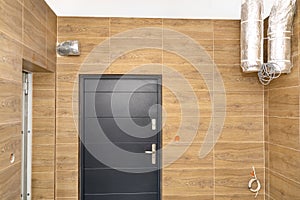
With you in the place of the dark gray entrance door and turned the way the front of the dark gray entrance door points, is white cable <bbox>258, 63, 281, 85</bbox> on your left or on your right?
on your left

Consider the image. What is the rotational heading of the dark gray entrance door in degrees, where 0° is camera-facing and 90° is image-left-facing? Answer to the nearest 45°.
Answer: approximately 0°

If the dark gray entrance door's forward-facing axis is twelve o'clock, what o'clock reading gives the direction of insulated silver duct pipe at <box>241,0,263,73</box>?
The insulated silver duct pipe is roughly at 10 o'clock from the dark gray entrance door.

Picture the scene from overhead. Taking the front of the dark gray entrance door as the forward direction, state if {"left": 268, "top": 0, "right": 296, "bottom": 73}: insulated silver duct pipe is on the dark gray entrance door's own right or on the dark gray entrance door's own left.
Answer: on the dark gray entrance door's own left
